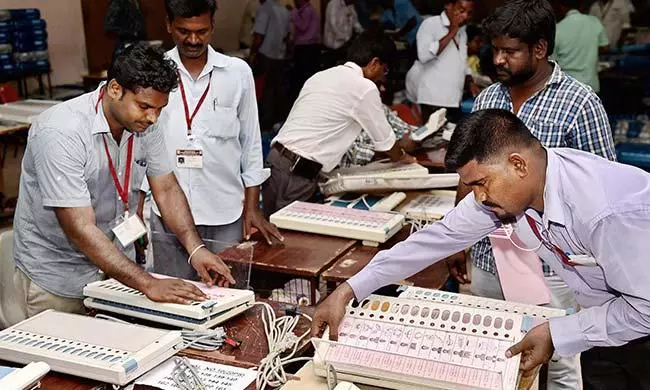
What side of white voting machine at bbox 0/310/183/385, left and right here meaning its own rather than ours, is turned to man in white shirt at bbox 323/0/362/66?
back

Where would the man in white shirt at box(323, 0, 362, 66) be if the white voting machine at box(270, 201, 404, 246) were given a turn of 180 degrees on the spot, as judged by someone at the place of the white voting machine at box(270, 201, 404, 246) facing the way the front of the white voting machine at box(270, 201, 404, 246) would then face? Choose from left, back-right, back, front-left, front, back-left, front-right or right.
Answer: front-left

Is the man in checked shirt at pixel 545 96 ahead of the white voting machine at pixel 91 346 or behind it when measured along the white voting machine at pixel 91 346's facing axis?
behind

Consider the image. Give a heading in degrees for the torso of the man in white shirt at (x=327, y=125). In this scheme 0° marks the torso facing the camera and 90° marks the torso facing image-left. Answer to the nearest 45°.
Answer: approximately 225°

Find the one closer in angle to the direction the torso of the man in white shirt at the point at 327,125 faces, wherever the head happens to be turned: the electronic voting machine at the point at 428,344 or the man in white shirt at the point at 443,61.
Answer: the man in white shirt

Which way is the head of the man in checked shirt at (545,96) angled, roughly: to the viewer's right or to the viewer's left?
to the viewer's left

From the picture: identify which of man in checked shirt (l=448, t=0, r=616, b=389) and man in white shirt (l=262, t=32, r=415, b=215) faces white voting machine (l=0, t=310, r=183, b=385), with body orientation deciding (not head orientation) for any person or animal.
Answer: the man in checked shirt

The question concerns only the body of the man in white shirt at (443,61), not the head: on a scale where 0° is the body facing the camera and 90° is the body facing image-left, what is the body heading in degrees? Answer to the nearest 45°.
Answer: approximately 315°

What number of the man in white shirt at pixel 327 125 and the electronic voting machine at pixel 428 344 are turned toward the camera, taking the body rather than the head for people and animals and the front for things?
1

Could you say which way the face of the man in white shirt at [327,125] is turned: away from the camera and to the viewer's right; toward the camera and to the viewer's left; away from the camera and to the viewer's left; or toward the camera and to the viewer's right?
away from the camera and to the viewer's right

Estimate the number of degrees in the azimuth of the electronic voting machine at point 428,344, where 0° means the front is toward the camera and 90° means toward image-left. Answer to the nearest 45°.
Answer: approximately 0°

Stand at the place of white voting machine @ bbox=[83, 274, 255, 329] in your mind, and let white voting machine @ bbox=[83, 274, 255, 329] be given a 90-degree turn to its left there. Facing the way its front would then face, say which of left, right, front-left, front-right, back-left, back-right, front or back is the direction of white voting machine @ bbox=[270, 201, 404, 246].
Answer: left

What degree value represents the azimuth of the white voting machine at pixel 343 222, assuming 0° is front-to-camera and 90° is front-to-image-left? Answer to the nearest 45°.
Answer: approximately 45°
